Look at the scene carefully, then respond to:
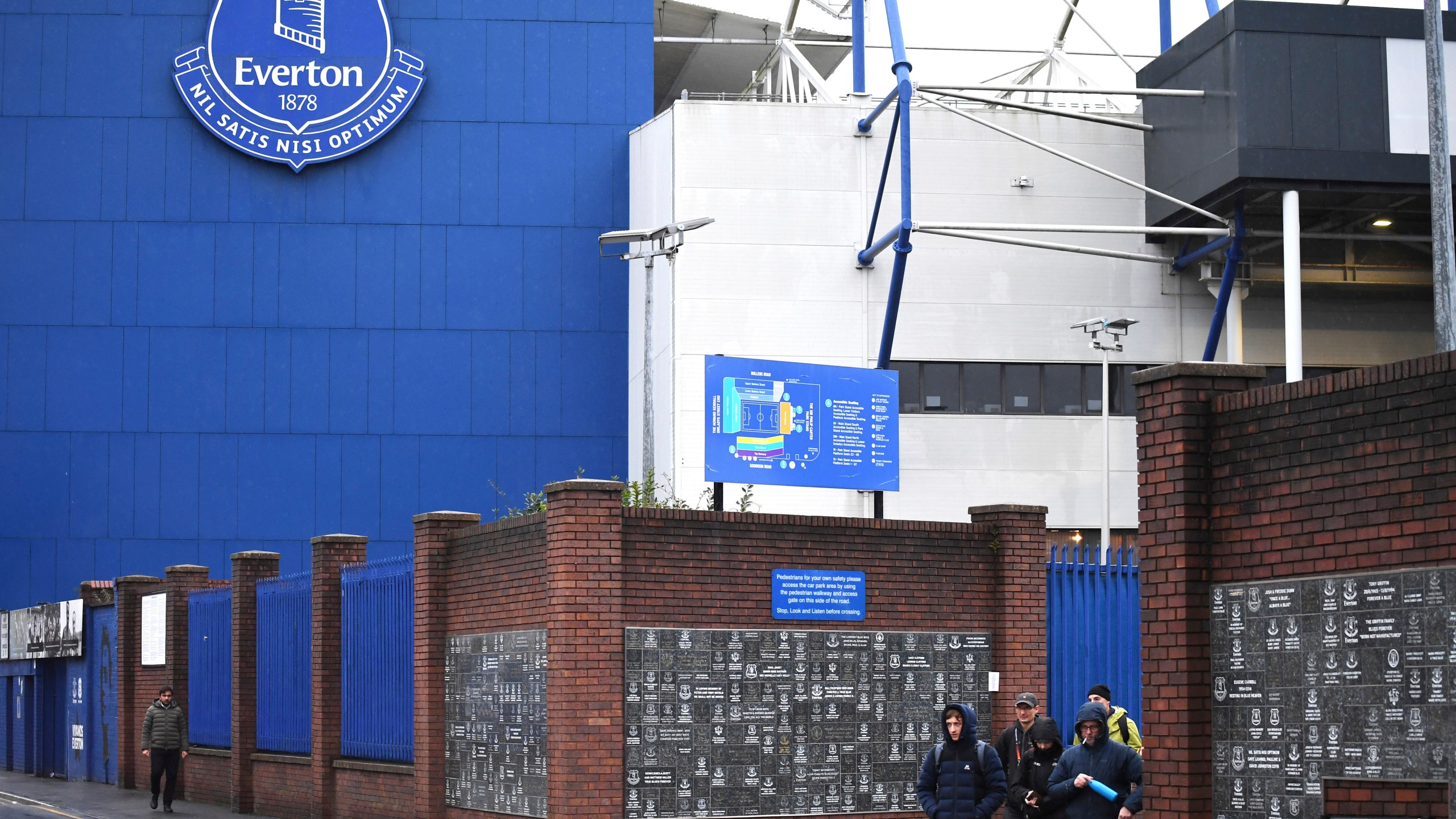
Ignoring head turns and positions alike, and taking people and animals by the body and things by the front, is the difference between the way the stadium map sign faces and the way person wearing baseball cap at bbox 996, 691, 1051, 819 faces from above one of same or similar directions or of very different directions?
same or similar directions

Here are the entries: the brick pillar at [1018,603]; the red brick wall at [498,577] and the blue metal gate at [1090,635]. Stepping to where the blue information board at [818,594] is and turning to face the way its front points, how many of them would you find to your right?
1

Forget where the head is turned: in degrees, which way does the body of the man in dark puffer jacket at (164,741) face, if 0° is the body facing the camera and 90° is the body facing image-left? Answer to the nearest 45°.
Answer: approximately 0°

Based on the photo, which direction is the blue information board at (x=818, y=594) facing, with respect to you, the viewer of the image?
facing the viewer

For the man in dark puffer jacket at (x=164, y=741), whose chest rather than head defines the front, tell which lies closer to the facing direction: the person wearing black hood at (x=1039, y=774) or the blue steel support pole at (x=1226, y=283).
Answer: the person wearing black hood

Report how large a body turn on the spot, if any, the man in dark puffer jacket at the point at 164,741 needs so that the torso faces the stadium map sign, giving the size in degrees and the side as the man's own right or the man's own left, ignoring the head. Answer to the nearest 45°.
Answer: approximately 45° to the man's own left

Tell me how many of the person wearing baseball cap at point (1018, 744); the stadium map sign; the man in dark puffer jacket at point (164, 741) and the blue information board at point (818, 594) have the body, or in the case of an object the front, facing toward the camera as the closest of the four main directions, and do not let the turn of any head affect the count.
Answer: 4

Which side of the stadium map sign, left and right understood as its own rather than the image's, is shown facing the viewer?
front

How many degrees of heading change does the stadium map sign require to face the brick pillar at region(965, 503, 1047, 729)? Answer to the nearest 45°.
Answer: approximately 45° to its left

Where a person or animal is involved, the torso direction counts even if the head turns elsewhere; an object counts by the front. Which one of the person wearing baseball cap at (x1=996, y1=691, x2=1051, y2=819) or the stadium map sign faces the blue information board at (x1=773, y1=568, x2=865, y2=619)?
the stadium map sign

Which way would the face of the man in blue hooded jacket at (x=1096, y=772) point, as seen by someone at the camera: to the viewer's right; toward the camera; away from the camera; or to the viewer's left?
toward the camera

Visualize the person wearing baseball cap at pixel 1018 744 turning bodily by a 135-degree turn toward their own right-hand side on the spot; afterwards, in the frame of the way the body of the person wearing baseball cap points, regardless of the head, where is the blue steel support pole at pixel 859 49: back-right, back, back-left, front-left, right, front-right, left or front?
front-right

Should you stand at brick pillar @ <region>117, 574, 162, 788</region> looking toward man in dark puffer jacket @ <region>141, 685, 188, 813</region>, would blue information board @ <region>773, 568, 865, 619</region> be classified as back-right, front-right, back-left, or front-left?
front-left

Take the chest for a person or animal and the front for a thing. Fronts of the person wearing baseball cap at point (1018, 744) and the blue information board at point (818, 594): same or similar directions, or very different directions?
same or similar directions
